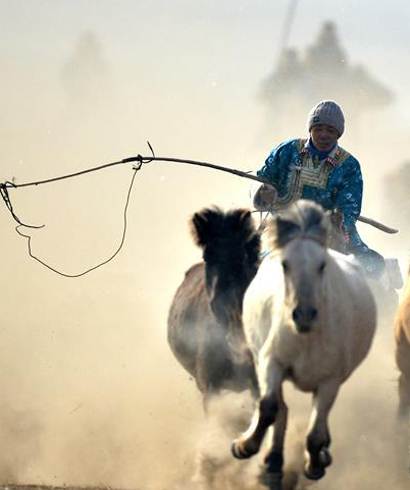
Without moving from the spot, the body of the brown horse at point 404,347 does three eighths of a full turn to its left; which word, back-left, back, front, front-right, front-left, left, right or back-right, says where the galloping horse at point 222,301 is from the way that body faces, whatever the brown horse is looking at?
back

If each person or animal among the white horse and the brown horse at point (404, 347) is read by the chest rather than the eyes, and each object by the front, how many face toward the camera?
2

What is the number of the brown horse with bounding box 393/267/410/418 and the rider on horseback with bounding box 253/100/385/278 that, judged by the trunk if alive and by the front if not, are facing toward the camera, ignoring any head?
2

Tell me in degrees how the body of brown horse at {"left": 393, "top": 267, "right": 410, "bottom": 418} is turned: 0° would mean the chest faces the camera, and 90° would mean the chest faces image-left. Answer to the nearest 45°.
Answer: approximately 0°

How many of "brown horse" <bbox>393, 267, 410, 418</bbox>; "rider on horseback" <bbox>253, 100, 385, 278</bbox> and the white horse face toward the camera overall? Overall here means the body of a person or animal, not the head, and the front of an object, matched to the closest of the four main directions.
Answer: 3

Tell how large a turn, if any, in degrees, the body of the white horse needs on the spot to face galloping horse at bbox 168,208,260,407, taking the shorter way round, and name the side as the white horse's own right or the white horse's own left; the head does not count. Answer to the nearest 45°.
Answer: approximately 135° to the white horse's own right

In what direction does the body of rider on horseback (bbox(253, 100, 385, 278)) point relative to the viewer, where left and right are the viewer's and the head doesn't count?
facing the viewer

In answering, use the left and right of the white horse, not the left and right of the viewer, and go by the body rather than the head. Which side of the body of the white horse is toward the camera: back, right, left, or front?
front
